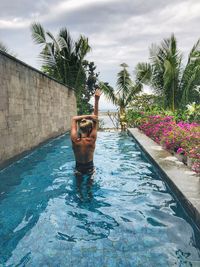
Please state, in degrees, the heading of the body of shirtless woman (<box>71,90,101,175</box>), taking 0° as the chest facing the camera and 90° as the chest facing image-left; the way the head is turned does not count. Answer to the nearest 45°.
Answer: approximately 180°

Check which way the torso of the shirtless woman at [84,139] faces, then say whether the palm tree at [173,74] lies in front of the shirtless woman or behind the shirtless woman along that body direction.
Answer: in front

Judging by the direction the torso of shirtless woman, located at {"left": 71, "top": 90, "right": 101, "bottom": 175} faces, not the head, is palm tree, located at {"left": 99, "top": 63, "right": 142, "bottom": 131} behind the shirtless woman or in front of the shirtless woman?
in front

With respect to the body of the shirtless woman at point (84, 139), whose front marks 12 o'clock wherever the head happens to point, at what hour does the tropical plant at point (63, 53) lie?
The tropical plant is roughly at 12 o'clock from the shirtless woman.

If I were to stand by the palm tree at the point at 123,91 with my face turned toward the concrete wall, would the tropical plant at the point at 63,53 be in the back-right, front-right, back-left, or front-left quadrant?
front-right
